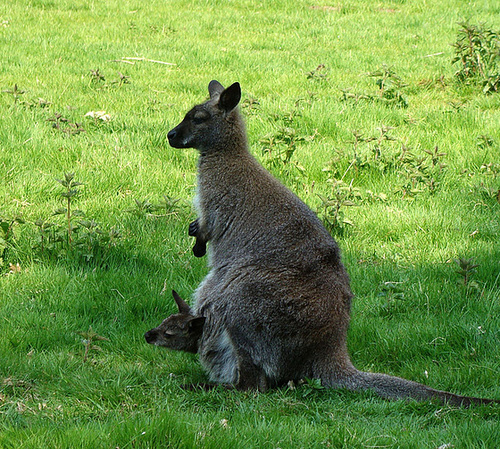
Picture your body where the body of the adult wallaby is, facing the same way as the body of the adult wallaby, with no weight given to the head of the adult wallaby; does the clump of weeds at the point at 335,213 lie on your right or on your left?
on your right

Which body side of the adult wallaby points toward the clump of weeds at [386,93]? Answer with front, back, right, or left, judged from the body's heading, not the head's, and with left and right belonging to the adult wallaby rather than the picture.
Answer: right

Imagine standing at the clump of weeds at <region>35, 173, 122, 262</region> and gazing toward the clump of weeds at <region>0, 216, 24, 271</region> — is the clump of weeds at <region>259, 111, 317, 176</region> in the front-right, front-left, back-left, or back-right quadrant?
back-right

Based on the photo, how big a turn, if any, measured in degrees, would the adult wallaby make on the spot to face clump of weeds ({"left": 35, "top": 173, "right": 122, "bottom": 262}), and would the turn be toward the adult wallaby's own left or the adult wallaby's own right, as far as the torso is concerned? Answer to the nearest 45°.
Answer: approximately 45° to the adult wallaby's own right

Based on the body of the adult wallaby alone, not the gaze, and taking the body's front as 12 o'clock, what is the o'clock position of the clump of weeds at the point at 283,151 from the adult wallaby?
The clump of weeds is roughly at 3 o'clock from the adult wallaby.

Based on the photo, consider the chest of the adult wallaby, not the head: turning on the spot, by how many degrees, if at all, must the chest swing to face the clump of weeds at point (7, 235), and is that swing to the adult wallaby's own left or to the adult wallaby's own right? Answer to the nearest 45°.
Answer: approximately 45° to the adult wallaby's own right

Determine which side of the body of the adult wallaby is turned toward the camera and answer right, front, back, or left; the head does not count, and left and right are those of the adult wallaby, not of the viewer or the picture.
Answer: left
